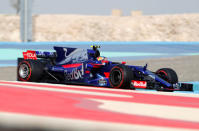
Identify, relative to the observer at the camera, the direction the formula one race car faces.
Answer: facing the viewer and to the right of the viewer
